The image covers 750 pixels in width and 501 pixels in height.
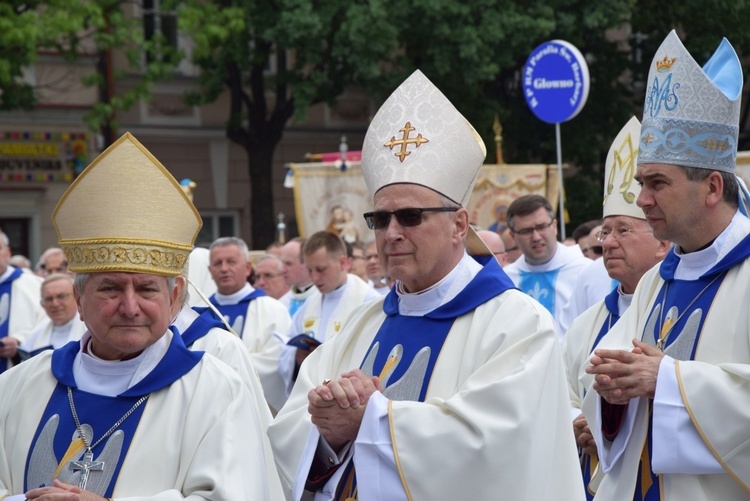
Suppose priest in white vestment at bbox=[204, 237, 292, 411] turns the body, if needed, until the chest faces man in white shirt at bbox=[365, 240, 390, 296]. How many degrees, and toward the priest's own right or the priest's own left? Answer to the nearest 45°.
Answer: approximately 180°

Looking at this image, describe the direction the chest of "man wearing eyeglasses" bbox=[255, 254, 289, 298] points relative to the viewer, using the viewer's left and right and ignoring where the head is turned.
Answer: facing the viewer and to the left of the viewer

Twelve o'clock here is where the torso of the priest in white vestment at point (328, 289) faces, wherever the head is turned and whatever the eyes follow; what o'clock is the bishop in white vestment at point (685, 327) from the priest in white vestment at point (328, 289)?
the bishop in white vestment at point (685, 327) is roughly at 10 o'clock from the priest in white vestment at point (328, 289).

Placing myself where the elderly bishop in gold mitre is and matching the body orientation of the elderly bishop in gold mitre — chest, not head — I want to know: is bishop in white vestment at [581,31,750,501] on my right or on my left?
on my left

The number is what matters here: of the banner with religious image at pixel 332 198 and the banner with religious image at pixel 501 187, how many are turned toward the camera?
2

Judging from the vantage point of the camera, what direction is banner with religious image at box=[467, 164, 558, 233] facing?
facing the viewer

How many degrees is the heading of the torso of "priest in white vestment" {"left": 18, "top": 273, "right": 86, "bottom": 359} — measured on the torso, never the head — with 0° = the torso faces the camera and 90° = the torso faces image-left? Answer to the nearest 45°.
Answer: approximately 45°

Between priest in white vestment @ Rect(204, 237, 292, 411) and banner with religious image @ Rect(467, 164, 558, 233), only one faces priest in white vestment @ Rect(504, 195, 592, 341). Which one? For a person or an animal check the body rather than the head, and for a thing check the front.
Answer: the banner with religious image

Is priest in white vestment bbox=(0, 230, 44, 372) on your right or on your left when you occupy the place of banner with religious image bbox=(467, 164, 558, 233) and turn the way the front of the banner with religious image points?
on your right
